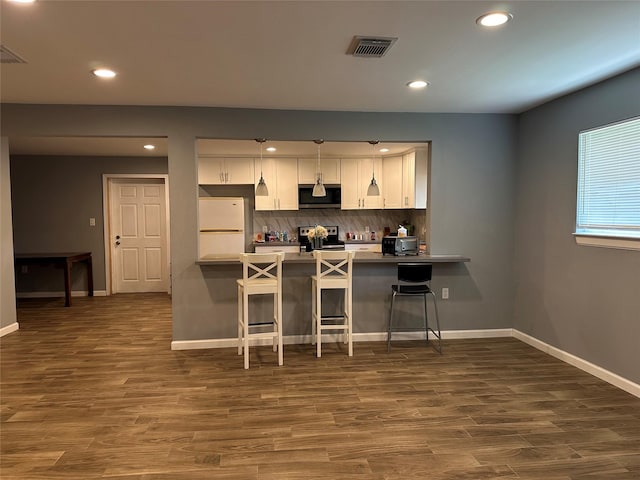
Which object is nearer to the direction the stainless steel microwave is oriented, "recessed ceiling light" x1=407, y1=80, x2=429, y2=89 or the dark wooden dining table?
the recessed ceiling light

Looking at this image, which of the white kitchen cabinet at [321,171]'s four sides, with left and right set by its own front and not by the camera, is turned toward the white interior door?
right

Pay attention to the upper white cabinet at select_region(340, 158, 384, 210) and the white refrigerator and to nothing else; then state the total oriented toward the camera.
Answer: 2

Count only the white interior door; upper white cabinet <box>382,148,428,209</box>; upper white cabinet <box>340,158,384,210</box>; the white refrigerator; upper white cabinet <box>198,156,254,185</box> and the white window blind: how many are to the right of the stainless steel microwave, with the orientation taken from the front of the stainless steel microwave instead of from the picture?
3

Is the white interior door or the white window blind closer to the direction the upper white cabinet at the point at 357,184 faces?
the white window blind

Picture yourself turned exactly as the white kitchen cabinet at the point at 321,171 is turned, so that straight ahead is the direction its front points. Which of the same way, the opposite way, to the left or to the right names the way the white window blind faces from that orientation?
to the right

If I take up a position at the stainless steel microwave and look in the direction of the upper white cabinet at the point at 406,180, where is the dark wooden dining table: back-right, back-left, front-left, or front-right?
back-right

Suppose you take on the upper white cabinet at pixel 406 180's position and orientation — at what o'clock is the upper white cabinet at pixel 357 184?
the upper white cabinet at pixel 357 184 is roughly at 2 o'clock from the upper white cabinet at pixel 406 180.
